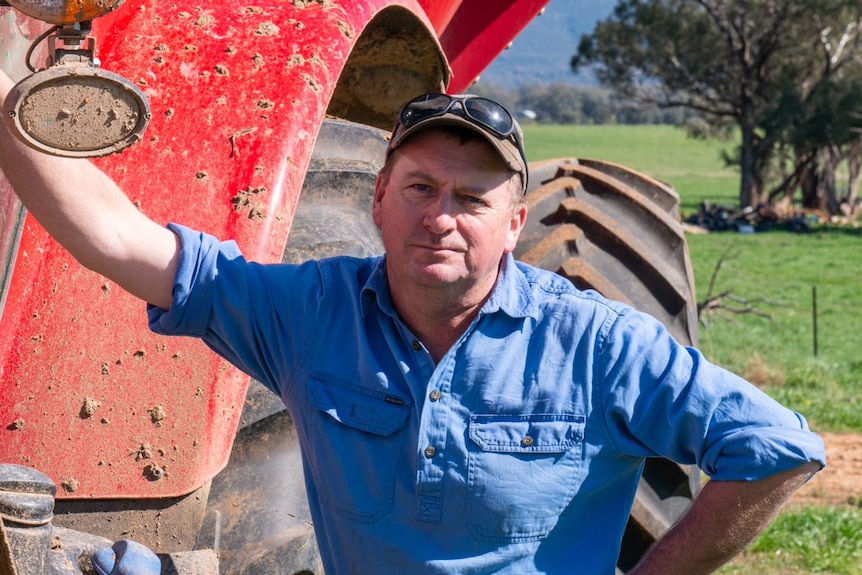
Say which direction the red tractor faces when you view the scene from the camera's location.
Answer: facing away from the viewer

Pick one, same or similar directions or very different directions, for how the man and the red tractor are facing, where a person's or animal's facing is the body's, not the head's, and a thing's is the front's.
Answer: very different directions

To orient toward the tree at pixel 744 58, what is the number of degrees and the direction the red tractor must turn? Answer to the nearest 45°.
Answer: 0° — it already faces it

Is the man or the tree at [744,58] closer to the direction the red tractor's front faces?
the tree

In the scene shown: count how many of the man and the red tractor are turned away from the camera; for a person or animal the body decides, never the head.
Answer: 1

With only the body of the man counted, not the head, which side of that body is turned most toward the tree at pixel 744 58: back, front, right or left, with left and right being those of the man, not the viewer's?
back
